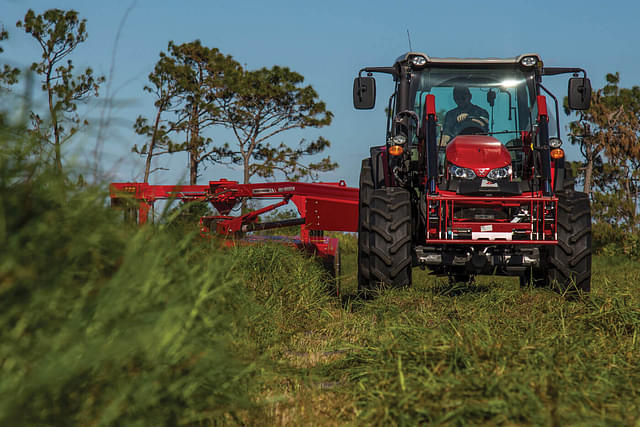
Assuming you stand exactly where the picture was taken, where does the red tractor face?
facing the viewer

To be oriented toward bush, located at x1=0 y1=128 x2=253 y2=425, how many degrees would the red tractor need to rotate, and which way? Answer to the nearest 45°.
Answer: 0° — it already faces it
